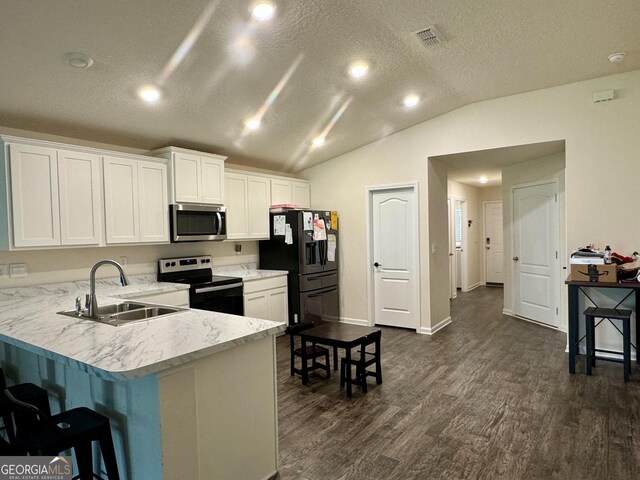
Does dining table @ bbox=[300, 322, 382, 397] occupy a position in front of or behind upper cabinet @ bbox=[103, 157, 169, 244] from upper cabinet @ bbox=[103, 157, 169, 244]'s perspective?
in front

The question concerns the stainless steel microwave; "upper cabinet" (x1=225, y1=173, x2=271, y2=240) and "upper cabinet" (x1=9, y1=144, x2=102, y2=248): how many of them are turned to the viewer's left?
0

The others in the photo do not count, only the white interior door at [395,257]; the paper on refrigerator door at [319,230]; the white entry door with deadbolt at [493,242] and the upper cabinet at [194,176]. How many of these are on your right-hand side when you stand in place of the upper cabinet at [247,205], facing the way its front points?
1

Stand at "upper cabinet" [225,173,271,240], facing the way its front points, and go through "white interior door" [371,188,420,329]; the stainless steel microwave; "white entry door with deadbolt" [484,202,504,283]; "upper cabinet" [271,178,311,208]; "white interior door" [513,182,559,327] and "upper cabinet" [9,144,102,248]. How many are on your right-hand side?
2

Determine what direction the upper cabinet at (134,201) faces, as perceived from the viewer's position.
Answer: facing the viewer and to the right of the viewer

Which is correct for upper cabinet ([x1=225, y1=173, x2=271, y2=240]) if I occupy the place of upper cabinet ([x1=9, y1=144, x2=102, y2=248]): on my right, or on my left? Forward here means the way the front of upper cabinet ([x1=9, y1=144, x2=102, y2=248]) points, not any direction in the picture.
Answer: on my left

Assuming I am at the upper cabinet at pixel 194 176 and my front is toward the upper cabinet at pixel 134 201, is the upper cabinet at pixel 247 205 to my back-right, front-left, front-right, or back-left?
back-right

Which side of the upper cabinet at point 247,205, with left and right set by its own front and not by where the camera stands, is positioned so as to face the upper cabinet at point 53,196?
right

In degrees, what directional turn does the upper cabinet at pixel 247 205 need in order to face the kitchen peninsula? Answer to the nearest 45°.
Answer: approximately 45° to its right

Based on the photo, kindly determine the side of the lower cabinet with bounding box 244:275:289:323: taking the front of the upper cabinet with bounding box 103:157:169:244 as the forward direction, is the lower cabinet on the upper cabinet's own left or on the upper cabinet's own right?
on the upper cabinet's own left

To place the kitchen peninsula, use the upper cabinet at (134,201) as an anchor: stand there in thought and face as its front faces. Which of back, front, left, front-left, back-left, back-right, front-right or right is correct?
front-right
